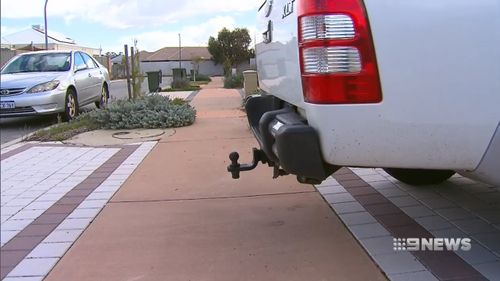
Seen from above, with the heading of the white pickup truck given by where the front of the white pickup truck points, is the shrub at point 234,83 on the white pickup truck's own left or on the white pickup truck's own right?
on the white pickup truck's own left

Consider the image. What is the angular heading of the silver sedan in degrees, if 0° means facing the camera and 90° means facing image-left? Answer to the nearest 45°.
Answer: approximately 45°

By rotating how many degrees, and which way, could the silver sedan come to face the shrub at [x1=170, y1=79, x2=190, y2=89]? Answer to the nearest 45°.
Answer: approximately 135° to its right

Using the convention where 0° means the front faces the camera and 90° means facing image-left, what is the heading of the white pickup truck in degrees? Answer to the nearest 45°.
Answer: approximately 225°

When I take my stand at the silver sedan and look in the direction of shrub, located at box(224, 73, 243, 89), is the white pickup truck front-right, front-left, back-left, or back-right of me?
back-right

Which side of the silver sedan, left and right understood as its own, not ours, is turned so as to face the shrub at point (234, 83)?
back

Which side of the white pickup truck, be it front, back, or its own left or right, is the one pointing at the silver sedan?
left

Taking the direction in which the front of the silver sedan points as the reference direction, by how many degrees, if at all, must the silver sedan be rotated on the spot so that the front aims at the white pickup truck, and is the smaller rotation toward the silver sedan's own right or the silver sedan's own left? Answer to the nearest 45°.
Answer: approximately 45° to the silver sedan's own left
